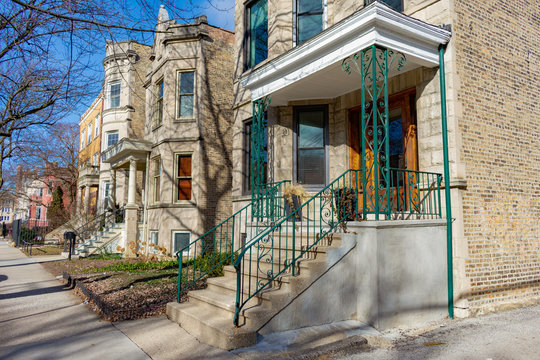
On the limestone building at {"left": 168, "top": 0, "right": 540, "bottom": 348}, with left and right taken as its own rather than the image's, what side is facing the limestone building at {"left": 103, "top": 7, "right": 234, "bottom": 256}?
right

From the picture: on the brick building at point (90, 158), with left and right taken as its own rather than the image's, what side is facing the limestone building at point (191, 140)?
left

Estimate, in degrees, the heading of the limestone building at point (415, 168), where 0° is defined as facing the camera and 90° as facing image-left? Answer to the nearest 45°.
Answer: approximately 45°

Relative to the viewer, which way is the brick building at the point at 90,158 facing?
to the viewer's left

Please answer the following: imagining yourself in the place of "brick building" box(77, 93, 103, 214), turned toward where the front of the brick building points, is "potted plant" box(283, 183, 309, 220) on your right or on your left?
on your left

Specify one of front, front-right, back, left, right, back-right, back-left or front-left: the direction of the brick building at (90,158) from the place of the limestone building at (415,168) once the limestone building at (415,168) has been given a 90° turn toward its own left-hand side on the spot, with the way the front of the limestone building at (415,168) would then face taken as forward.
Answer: back

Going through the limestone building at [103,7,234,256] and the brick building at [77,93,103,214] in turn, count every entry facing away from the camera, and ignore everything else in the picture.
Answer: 0

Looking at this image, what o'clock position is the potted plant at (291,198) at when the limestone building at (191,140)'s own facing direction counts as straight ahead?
The potted plant is roughly at 10 o'clock from the limestone building.

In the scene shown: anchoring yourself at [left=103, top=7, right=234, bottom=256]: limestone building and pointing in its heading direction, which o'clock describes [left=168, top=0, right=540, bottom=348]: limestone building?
[left=168, top=0, right=540, bottom=348]: limestone building is roughly at 10 o'clock from [left=103, top=7, right=234, bottom=256]: limestone building.
